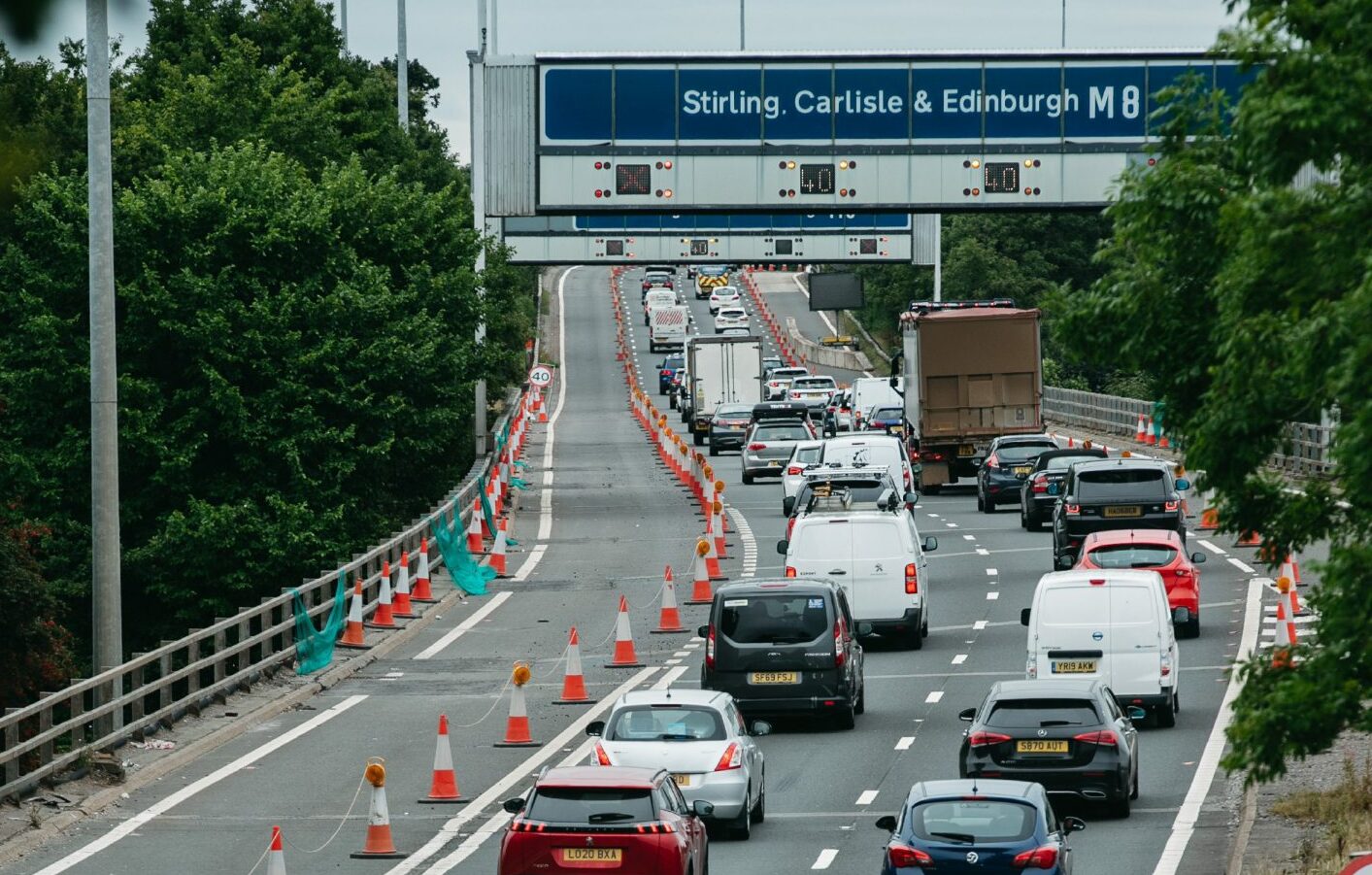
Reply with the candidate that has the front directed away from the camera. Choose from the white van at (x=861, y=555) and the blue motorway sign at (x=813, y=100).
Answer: the white van

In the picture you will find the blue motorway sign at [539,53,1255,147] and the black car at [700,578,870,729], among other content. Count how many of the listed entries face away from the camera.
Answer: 1

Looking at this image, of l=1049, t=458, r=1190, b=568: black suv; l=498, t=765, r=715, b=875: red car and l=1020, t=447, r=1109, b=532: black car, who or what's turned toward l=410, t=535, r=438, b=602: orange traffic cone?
the red car

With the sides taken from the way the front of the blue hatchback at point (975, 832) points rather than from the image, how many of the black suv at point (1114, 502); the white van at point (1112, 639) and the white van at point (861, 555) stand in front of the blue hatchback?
3

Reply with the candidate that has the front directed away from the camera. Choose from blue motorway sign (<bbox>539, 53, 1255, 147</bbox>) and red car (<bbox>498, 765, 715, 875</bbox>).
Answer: the red car

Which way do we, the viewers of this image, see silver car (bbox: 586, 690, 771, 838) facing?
facing away from the viewer

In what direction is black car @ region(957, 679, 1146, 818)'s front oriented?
away from the camera

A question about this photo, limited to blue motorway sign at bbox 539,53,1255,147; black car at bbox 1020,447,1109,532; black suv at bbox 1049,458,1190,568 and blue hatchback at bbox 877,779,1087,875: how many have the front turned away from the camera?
3

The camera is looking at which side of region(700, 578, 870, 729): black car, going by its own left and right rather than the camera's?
back

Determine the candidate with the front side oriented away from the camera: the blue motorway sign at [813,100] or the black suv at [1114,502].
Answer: the black suv

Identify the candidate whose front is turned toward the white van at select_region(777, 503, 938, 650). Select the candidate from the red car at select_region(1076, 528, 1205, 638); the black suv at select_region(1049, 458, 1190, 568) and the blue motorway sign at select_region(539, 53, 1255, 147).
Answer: the blue motorway sign

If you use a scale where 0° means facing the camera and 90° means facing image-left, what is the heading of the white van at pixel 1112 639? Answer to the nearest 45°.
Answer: approximately 180°

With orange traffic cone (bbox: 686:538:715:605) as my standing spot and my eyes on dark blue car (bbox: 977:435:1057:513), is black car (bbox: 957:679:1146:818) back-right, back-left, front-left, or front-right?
back-right

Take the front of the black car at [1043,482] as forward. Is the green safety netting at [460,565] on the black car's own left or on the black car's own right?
on the black car's own left

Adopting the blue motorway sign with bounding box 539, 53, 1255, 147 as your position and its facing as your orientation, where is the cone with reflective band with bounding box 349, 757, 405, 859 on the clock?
The cone with reflective band is roughly at 12 o'clock from the blue motorway sign.

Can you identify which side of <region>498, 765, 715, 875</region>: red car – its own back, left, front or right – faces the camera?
back
